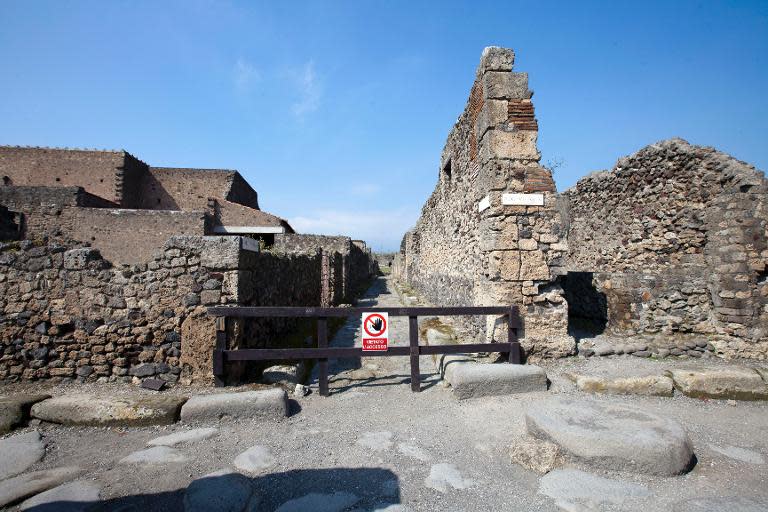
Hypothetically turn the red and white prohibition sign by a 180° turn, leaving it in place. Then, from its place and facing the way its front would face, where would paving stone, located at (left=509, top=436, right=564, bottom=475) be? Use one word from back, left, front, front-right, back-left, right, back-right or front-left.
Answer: back-right

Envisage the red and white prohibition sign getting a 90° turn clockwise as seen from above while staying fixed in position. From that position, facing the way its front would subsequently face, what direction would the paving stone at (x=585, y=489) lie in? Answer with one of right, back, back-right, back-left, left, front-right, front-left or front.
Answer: back-left

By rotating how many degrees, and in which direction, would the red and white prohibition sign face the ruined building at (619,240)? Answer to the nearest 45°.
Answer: approximately 90° to its left

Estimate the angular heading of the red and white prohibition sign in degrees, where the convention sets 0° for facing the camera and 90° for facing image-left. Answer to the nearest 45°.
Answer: approximately 0°

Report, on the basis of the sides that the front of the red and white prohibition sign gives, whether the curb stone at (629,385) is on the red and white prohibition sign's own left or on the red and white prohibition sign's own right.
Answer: on the red and white prohibition sign's own left

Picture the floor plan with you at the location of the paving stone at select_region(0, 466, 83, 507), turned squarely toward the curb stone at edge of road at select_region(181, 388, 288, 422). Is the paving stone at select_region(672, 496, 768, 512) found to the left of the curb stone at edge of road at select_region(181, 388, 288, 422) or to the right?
right

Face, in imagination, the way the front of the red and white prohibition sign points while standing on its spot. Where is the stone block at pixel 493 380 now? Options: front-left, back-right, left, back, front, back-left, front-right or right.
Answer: left

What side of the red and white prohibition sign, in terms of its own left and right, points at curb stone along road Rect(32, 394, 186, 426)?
right

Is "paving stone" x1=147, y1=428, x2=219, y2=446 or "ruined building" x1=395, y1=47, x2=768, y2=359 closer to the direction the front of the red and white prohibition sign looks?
the paving stone

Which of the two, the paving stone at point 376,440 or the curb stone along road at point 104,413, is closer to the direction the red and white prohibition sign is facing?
the paving stone

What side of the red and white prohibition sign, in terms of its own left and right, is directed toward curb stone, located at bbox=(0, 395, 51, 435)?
right

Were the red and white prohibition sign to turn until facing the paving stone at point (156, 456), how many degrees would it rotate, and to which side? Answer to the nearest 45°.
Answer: approximately 45° to its right

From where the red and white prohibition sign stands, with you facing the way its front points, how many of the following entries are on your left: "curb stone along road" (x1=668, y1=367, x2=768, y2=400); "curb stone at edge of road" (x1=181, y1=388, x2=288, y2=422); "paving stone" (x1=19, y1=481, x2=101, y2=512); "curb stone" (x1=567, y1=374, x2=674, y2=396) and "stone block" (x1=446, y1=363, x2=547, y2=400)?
3

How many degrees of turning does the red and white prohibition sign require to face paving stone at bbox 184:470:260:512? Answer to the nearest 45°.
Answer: approximately 45° to its right

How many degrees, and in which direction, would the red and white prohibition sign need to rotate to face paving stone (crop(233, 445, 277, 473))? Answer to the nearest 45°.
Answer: approximately 45° to its right

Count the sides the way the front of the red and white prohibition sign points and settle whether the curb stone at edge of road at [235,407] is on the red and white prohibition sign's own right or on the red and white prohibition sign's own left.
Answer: on the red and white prohibition sign's own right

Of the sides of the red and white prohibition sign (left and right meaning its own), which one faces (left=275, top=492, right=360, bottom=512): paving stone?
front
